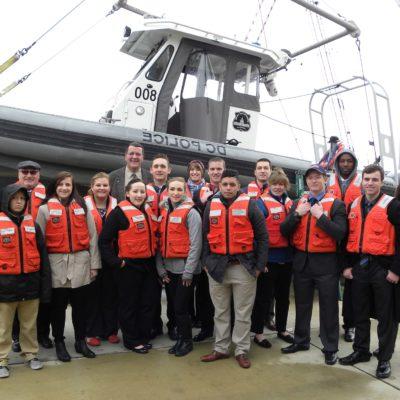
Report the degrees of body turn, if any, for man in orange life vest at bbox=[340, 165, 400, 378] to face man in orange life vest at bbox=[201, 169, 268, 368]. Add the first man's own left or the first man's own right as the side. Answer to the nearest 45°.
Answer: approximately 45° to the first man's own right

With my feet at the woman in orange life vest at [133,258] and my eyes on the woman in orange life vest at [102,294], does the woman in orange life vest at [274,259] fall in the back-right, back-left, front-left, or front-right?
back-right

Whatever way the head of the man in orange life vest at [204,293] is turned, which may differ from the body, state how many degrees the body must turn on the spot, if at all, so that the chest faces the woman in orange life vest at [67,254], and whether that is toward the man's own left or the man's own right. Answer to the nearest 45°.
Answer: approximately 45° to the man's own right

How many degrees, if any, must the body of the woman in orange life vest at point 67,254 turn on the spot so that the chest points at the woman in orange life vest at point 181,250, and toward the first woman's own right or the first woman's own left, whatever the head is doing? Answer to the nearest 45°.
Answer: approximately 90° to the first woman's own left

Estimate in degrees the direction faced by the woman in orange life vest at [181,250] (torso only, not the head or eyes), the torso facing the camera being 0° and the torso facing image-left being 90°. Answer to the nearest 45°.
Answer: approximately 45°

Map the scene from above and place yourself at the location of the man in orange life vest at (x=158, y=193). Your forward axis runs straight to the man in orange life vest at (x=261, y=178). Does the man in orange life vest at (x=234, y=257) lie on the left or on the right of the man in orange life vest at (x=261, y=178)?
right

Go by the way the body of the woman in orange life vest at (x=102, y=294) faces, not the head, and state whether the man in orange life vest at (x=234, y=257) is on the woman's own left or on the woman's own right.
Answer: on the woman's own left

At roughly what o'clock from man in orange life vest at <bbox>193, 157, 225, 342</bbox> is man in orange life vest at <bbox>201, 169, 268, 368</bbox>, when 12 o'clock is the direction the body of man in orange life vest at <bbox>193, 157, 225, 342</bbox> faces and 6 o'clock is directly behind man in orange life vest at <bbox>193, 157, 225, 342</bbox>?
man in orange life vest at <bbox>201, 169, 268, 368</bbox> is roughly at 11 o'clock from man in orange life vest at <bbox>193, 157, 225, 342</bbox>.

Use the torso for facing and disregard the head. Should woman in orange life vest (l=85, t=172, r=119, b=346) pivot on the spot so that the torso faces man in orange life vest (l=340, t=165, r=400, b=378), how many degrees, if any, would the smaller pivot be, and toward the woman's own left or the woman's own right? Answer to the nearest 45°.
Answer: approximately 45° to the woman's own left

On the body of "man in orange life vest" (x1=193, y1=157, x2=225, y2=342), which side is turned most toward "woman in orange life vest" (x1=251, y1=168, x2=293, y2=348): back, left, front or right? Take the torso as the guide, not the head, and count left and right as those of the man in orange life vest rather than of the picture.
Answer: left

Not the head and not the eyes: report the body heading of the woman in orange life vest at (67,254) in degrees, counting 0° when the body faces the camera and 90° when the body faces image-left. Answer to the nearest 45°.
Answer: approximately 0°

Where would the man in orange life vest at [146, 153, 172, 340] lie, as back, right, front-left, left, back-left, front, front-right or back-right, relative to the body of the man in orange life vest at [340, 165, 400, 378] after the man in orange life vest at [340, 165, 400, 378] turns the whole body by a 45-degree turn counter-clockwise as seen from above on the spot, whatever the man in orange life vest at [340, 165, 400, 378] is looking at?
right
